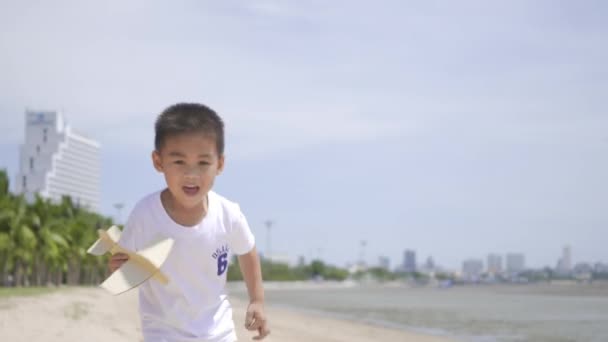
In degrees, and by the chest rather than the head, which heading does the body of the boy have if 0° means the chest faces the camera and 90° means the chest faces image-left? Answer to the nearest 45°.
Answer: approximately 0°

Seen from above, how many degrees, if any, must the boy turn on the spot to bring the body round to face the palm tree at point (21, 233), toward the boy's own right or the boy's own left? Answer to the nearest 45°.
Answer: approximately 180°
